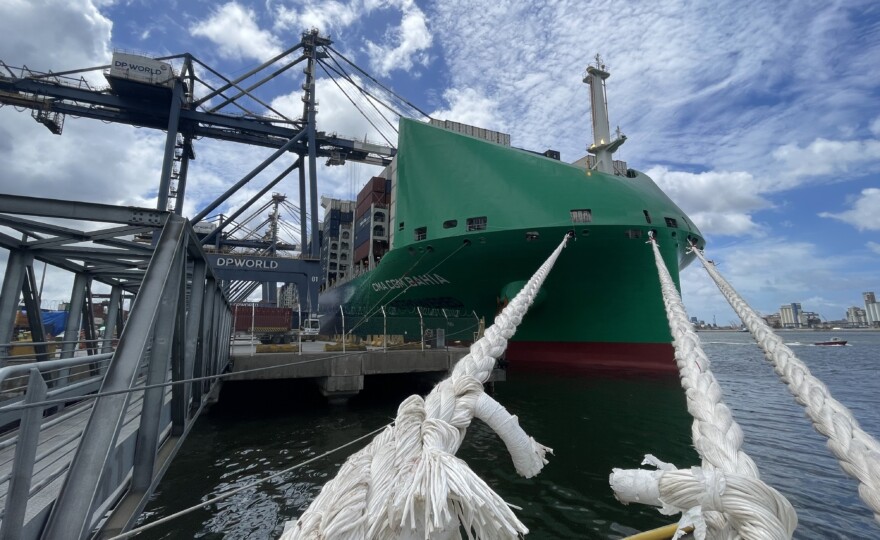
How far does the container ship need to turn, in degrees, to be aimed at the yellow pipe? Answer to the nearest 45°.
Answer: approximately 45° to its right

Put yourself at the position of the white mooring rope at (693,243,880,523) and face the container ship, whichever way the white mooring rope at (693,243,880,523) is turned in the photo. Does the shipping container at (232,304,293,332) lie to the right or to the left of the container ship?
left

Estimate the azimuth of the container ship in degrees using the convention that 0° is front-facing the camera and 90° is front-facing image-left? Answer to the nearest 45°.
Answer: approximately 315°
